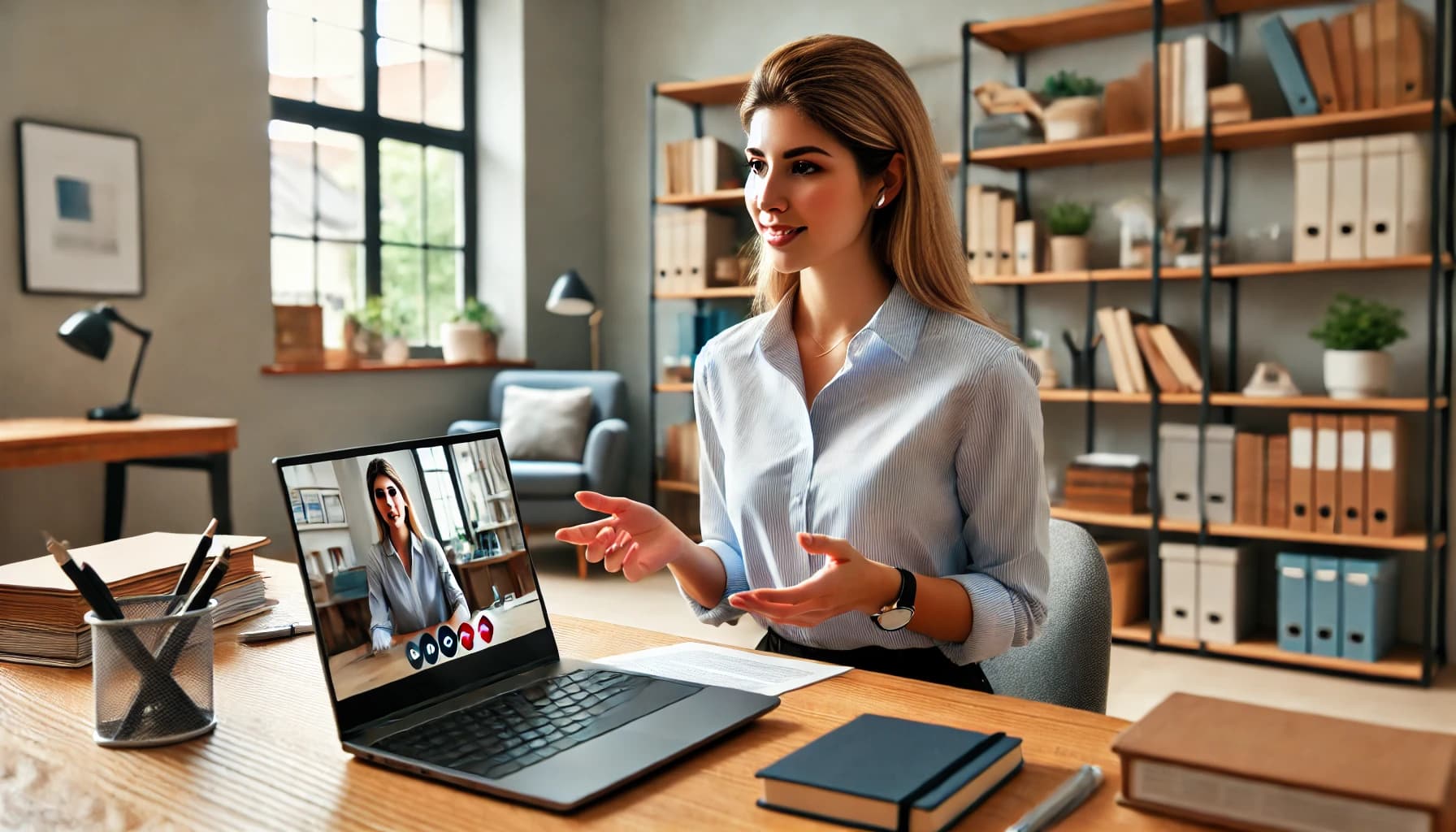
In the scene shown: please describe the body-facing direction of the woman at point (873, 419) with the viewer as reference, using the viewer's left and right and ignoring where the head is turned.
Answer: facing the viewer and to the left of the viewer

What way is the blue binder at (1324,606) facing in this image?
toward the camera

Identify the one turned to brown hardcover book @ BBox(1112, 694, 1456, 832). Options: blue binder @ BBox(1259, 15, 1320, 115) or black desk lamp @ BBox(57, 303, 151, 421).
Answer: the blue binder

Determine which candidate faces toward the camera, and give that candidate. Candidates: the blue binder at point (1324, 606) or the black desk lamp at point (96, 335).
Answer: the blue binder

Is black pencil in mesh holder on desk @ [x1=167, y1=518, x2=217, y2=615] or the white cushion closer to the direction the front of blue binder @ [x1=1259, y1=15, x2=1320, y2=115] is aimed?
the black pencil in mesh holder on desk

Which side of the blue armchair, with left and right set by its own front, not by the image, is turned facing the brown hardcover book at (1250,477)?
left

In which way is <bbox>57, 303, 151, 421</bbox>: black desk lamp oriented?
to the viewer's left

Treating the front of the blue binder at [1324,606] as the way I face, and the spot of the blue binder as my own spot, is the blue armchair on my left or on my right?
on my right

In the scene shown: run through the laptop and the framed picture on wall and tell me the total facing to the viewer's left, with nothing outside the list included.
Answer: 0

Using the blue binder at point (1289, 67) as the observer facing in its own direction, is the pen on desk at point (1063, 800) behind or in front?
in front
